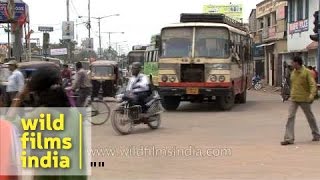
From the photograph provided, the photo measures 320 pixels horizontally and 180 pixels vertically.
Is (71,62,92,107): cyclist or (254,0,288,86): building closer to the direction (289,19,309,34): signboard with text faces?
the cyclist

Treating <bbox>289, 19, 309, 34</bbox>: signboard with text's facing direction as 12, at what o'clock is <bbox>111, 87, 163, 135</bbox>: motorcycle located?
The motorcycle is roughly at 11 o'clock from the signboard with text.

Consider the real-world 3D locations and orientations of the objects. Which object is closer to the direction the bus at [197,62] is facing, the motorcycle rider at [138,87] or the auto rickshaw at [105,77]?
the motorcycle rider

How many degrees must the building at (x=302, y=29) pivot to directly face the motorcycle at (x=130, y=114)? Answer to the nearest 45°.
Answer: approximately 45° to its left

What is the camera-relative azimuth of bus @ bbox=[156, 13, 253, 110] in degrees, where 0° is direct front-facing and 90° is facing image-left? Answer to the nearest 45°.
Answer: approximately 0°

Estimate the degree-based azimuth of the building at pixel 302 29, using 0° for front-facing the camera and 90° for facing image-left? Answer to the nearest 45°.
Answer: approximately 45°

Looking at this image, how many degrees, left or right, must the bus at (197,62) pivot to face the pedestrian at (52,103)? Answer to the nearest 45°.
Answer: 0° — it already faces them
